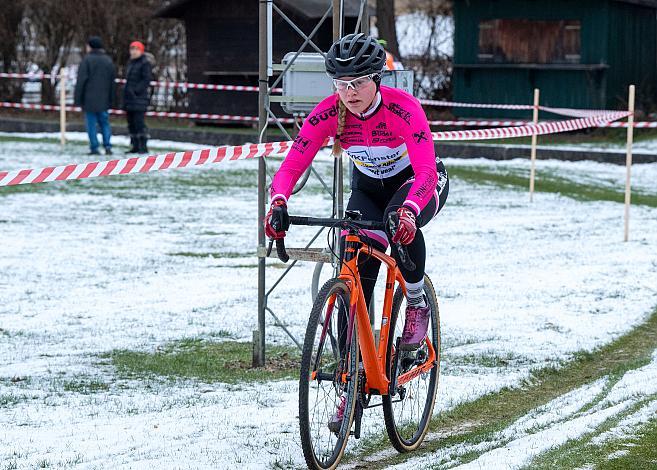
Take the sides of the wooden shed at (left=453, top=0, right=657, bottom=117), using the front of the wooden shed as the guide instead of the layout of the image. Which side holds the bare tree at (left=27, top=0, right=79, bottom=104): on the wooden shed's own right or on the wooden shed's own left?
on the wooden shed's own right

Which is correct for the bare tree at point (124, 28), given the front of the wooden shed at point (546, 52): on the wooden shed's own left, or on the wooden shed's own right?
on the wooden shed's own right

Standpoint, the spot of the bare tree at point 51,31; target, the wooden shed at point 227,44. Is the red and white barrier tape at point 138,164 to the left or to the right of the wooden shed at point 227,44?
right

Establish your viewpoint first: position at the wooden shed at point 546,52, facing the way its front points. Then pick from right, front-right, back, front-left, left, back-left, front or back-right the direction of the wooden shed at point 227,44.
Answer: right

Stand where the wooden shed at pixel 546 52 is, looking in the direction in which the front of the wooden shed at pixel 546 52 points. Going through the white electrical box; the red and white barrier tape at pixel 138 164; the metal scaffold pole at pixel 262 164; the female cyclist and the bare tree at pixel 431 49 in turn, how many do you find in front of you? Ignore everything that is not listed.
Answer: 4

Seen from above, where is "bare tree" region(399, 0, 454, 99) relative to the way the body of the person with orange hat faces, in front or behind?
behind

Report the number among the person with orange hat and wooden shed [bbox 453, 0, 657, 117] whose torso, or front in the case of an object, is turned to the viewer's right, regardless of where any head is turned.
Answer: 0

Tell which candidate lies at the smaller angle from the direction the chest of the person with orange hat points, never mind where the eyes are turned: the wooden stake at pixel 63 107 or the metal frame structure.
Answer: the metal frame structure

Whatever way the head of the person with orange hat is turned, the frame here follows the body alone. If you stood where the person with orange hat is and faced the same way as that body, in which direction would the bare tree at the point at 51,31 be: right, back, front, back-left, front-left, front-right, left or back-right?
back-right

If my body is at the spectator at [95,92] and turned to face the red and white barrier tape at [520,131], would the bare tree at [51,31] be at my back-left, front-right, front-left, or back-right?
back-left

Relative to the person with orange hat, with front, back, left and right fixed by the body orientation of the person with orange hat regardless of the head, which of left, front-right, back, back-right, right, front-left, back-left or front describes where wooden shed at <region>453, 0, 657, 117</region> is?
back

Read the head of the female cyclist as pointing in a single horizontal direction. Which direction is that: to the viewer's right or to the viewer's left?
to the viewer's left

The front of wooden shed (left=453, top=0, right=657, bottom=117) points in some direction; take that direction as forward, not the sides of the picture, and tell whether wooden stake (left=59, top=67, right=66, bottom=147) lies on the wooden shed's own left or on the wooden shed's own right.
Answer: on the wooden shed's own right

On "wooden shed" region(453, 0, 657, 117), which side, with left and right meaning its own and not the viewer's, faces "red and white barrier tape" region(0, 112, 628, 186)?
front

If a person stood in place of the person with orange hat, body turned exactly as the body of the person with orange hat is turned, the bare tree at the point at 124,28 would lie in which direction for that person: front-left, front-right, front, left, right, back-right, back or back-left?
back-right
